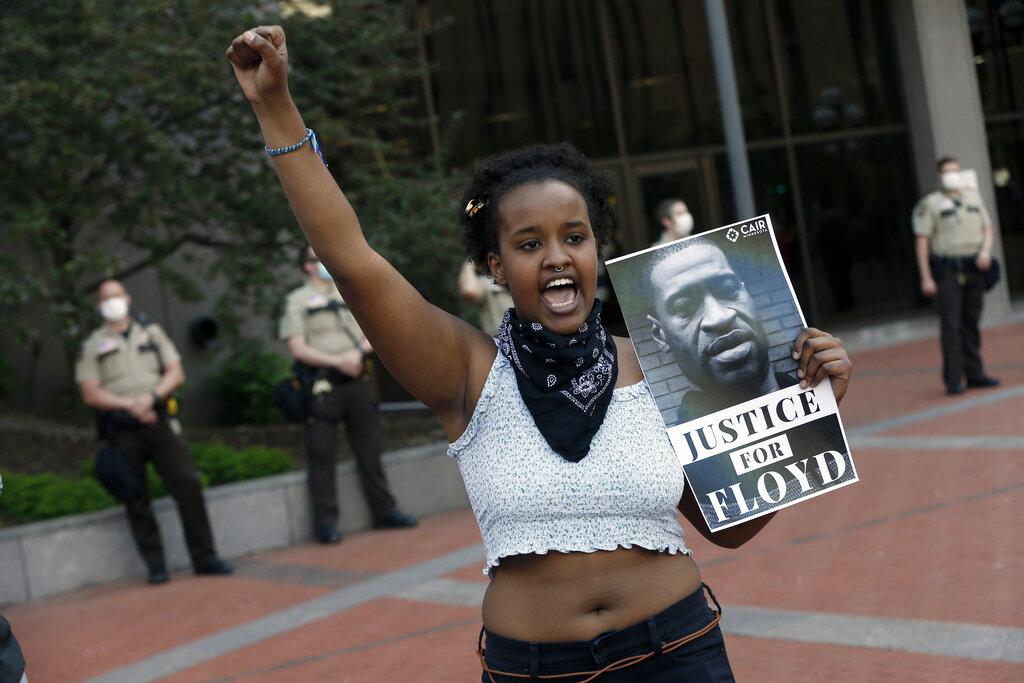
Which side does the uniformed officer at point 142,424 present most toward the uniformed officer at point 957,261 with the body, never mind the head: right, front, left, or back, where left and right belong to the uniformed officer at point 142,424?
left

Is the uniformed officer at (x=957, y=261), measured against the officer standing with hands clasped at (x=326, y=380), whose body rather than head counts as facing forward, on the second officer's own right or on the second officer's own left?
on the second officer's own left

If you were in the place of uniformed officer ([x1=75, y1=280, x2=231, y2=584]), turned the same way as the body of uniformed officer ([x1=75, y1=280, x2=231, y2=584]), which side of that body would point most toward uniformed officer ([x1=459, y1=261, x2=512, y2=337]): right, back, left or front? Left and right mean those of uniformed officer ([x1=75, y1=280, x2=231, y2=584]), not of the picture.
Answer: left

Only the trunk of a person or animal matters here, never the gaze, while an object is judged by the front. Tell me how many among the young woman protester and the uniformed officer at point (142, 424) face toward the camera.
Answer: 2

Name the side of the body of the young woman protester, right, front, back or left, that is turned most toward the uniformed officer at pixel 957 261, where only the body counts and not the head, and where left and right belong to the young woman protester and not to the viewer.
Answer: back

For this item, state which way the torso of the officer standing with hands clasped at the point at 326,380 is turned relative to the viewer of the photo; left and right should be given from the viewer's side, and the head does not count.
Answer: facing the viewer and to the right of the viewer

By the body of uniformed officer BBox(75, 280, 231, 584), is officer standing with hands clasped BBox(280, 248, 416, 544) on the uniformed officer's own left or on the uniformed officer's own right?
on the uniformed officer's own left

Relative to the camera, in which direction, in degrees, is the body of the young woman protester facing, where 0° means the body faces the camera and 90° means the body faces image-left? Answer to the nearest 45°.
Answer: approximately 0°

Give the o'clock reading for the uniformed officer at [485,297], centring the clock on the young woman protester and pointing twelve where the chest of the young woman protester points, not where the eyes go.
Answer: The uniformed officer is roughly at 6 o'clock from the young woman protester.
